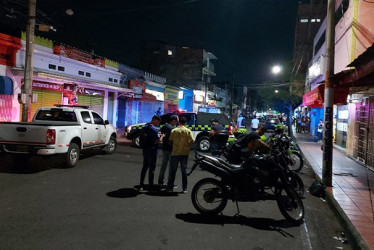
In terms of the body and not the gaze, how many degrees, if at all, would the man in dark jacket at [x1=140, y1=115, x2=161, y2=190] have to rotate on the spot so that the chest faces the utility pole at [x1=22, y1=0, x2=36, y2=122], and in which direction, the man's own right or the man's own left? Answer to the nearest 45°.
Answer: approximately 135° to the man's own left

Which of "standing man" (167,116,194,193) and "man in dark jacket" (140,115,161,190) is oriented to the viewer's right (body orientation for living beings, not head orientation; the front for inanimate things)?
the man in dark jacket

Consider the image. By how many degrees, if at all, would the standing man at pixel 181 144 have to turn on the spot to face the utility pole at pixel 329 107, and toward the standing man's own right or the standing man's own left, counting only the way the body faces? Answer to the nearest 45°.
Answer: approximately 90° to the standing man's own right

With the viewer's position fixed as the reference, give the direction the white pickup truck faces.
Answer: facing away from the viewer and to the right of the viewer

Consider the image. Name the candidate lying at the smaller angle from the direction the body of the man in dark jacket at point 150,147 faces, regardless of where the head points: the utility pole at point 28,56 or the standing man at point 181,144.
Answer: the standing man

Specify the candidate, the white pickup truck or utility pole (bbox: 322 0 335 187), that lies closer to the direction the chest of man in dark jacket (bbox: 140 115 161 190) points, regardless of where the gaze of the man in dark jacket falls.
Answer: the utility pole

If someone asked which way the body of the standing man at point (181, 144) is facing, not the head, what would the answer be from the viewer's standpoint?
away from the camera

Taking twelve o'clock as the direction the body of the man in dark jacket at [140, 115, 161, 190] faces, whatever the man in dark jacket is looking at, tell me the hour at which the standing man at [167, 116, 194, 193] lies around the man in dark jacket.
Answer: The standing man is roughly at 1 o'clock from the man in dark jacket.

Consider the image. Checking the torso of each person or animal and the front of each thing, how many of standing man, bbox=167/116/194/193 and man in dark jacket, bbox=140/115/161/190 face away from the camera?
1

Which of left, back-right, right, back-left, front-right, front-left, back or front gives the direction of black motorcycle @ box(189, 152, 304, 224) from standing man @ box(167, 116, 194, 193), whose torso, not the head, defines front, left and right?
back-right

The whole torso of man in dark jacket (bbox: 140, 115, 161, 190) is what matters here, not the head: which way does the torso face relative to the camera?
to the viewer's right

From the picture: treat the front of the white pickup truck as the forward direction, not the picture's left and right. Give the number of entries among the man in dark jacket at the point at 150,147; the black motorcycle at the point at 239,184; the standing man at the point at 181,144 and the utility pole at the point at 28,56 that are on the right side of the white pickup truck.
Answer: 3

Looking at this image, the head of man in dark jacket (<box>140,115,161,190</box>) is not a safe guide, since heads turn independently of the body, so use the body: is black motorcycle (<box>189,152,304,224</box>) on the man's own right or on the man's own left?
on the man's own right

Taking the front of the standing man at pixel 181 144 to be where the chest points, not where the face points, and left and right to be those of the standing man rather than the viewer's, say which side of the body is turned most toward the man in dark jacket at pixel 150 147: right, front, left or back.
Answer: left
